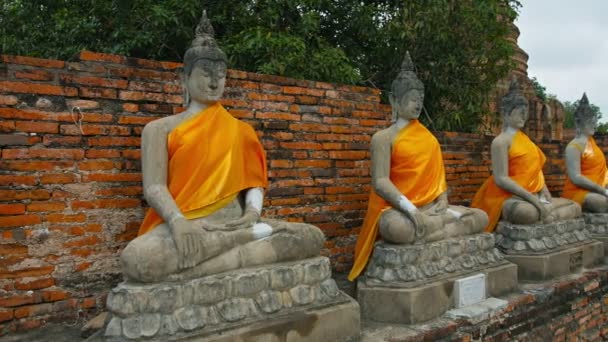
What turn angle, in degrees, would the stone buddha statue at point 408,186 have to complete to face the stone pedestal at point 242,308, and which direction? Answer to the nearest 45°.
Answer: approximately 90° to its right

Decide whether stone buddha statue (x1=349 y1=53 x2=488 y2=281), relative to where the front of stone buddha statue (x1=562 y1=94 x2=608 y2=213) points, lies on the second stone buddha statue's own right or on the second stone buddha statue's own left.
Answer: on the second stone buddha statue's own right

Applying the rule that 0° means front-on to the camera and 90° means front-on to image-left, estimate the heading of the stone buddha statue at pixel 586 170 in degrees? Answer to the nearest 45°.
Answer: approximately 315°

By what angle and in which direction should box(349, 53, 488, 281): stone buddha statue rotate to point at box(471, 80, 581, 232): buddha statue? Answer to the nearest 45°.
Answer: approximately 90° to its left

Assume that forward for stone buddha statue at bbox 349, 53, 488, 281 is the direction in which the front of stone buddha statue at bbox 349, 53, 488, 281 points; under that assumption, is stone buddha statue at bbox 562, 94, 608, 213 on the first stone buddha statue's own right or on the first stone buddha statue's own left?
on the first stone buddha statue's own left

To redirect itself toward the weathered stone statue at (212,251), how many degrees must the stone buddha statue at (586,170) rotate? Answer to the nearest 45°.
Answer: approximately 45° to its right

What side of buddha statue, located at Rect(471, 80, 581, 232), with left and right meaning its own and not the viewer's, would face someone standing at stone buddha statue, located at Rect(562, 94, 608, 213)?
left

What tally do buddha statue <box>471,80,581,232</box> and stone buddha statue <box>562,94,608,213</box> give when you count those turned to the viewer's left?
0

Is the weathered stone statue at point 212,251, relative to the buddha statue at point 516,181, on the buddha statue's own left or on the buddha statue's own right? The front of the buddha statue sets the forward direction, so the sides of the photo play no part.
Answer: on the buddha statue's own right

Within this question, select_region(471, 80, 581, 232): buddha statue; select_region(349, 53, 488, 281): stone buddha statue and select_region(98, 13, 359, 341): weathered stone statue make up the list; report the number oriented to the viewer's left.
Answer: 0

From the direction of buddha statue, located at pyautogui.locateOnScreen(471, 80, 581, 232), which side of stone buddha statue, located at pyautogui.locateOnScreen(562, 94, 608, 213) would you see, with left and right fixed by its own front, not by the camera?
right

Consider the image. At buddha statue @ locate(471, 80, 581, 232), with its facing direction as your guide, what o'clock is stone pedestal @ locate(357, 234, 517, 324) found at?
The stone pedestal is roughly at 2 o'clock from the buddha statue.

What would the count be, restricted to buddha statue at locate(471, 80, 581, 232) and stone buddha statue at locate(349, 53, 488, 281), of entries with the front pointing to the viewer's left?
0

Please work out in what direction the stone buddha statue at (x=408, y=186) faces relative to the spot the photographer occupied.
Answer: facing the viewer and to the right of the viewer
